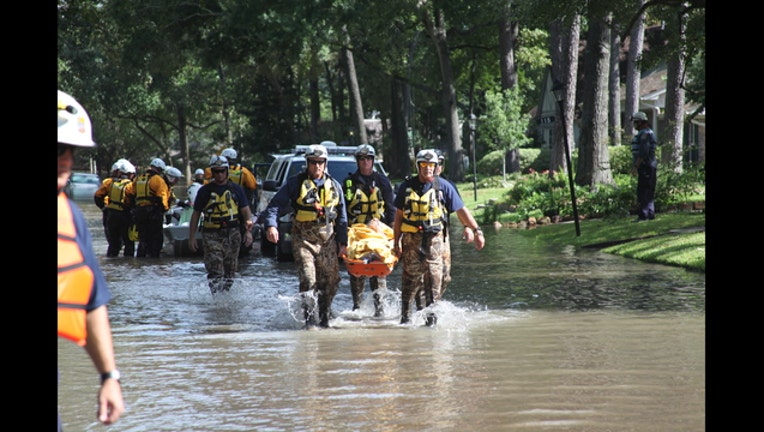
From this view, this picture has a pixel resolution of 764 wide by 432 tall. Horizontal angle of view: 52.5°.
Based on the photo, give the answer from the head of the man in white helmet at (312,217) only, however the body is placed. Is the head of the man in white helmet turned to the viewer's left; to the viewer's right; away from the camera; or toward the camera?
toward the camera

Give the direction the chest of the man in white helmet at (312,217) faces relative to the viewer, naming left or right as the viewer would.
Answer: facing the viewer

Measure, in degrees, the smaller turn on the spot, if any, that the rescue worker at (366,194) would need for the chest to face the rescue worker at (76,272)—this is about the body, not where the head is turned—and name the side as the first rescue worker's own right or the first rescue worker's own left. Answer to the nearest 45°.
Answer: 0° — they already face them

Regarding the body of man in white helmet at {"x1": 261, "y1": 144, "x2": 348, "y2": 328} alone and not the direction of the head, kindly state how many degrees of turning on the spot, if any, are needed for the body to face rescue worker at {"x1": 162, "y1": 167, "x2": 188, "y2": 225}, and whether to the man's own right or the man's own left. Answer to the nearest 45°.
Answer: approximately 180°

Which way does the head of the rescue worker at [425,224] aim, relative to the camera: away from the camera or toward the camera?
toward the camera

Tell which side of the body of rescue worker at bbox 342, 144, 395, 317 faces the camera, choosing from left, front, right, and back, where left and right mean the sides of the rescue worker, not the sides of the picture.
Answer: front
